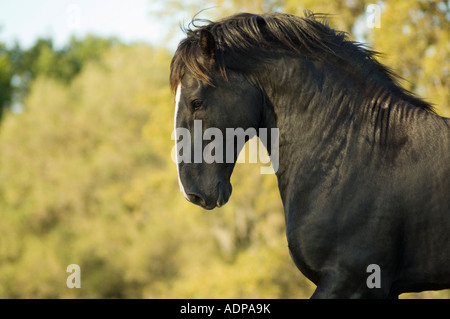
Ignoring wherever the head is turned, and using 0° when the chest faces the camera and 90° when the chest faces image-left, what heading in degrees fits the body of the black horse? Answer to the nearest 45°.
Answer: approximately 90°
